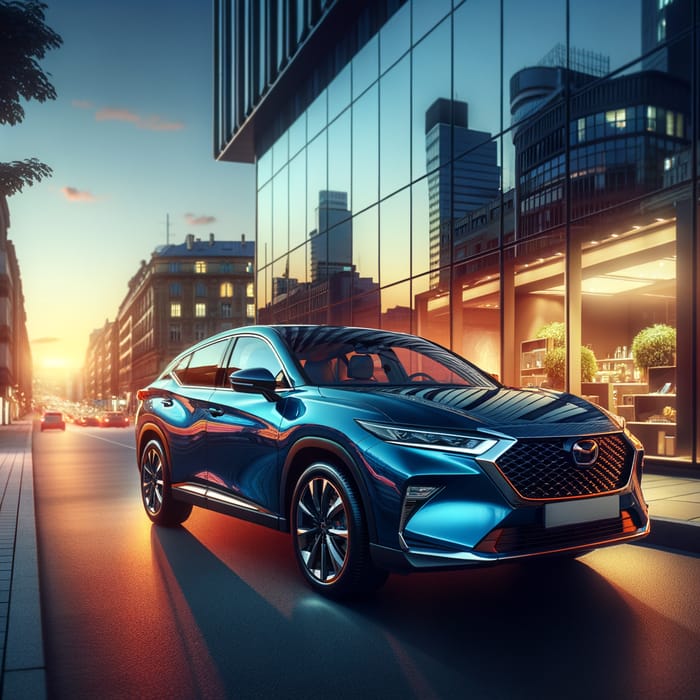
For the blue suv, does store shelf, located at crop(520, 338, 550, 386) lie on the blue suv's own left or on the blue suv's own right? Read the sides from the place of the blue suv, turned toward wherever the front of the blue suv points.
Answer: on the blue suv's own left

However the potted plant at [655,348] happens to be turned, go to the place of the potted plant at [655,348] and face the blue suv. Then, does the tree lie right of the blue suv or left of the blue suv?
right

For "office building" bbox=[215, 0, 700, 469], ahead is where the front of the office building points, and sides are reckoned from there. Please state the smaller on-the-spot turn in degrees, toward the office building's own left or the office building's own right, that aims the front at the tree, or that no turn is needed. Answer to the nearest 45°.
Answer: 0° — it already faces it

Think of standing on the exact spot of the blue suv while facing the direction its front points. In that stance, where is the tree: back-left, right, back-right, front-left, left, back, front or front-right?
back

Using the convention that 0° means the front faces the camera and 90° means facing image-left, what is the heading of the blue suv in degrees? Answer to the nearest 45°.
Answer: approximately 315°

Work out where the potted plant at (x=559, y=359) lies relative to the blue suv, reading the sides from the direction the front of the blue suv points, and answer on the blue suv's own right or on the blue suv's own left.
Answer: on the blue suv's own left

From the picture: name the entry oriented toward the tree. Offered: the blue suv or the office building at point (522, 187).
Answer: the office building

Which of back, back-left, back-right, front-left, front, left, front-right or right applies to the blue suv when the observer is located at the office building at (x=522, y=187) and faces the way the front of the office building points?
front-left

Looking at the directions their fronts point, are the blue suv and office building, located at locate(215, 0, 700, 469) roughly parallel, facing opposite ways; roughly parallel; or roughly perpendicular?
roughly perpendicular
